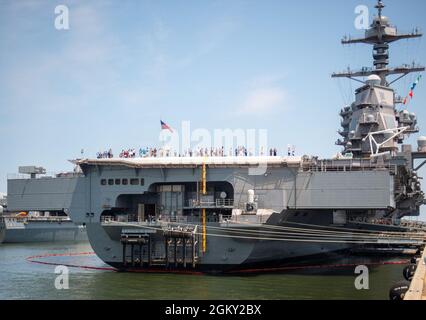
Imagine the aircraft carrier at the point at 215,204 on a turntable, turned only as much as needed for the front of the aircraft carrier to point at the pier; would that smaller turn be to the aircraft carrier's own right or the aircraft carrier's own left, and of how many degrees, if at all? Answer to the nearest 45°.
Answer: approximately 135° to the aircraft carrier's own right

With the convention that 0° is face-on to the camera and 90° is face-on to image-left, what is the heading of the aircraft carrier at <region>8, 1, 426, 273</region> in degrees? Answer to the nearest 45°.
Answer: approximately 225°
